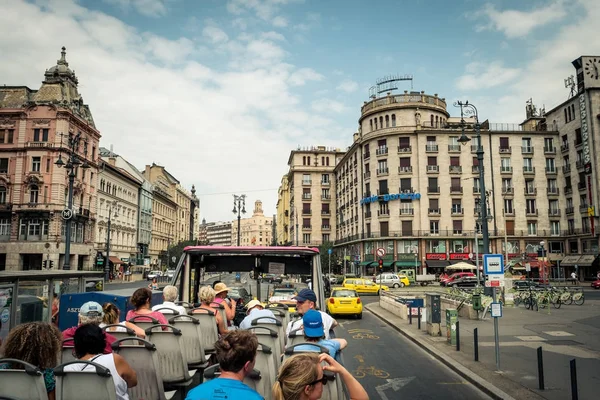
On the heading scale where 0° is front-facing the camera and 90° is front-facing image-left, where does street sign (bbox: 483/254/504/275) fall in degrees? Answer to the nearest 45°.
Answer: approximately 0°

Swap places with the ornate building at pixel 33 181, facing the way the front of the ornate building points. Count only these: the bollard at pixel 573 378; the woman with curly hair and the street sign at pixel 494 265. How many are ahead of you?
3

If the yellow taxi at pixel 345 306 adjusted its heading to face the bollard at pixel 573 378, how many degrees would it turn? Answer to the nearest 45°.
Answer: approximately 180°

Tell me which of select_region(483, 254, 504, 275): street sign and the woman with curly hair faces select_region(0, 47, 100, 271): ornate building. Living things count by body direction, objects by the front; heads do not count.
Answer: the woman with curly hair

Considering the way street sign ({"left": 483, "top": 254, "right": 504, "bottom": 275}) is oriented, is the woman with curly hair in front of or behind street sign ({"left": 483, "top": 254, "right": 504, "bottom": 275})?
in front

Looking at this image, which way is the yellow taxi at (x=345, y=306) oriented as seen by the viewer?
away from the camera

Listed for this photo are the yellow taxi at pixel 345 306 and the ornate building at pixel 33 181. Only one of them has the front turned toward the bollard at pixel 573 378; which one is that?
the ornate building

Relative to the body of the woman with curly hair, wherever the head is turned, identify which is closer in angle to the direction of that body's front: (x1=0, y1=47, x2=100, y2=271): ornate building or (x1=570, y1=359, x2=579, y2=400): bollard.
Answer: the ornate building

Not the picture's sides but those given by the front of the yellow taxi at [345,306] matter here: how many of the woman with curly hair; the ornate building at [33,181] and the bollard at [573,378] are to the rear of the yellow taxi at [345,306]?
2

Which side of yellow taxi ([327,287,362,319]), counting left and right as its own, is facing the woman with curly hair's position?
back

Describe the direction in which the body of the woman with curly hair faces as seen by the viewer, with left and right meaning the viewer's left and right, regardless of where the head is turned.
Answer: facing away from the viewer

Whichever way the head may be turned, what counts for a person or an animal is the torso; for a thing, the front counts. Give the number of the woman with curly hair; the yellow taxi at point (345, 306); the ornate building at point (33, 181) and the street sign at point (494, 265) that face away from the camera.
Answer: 2

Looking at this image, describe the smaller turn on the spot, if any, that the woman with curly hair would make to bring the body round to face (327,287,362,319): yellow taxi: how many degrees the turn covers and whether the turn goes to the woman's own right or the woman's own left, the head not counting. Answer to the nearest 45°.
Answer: approximately 45° to the woman's own right

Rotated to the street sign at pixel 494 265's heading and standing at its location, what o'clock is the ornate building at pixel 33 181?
The ornate building is roughly at 4 o'clock from the street sign.

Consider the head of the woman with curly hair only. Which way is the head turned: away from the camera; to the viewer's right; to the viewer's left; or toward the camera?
away from the camera
